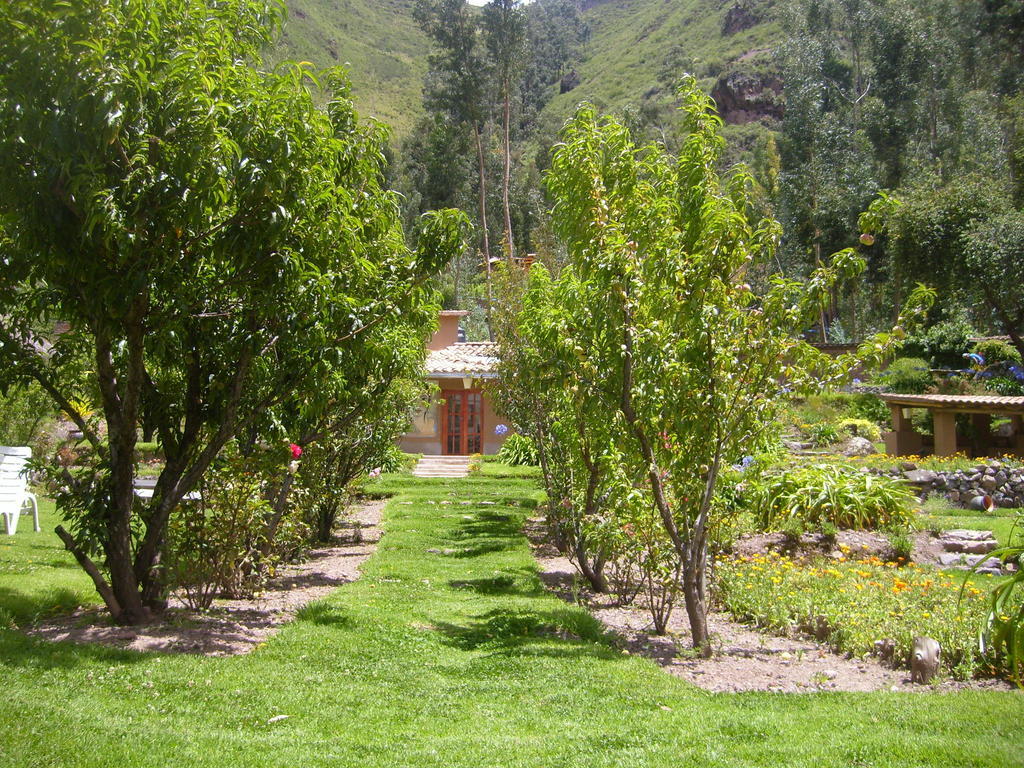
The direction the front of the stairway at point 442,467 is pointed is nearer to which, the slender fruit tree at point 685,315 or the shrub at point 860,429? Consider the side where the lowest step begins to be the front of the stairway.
the slender fruit tree

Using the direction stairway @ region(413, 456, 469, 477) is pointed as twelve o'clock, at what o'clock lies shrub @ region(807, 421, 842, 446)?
The shrub is roughly at 10 o'clock from the stairway.

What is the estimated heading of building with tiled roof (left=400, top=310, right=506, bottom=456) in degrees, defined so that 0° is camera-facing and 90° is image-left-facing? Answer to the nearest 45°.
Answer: approximately 0°

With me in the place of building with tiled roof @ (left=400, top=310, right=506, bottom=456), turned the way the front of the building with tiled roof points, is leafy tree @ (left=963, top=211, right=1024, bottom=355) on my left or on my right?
on my left

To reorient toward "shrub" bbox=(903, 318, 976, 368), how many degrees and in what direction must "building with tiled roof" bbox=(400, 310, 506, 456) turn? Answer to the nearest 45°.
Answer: approximately 90° to its left

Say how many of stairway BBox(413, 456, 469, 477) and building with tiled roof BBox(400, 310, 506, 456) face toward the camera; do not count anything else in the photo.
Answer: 2

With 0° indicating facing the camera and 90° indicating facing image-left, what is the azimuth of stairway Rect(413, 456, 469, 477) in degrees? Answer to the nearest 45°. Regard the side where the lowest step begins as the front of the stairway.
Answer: approximately 0°

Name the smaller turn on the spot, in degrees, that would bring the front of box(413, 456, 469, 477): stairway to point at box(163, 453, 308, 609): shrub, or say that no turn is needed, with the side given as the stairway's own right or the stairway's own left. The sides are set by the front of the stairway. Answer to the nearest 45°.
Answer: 0° — it already faces it

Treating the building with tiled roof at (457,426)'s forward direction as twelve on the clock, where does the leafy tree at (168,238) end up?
The leafy tree is roughly at 12 o'clock from the building with tiled roof.

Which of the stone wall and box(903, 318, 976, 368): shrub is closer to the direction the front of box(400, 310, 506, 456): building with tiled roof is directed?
the stone wall

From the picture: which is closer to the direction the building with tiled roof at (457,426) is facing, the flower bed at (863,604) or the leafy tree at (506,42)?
the flower bed
